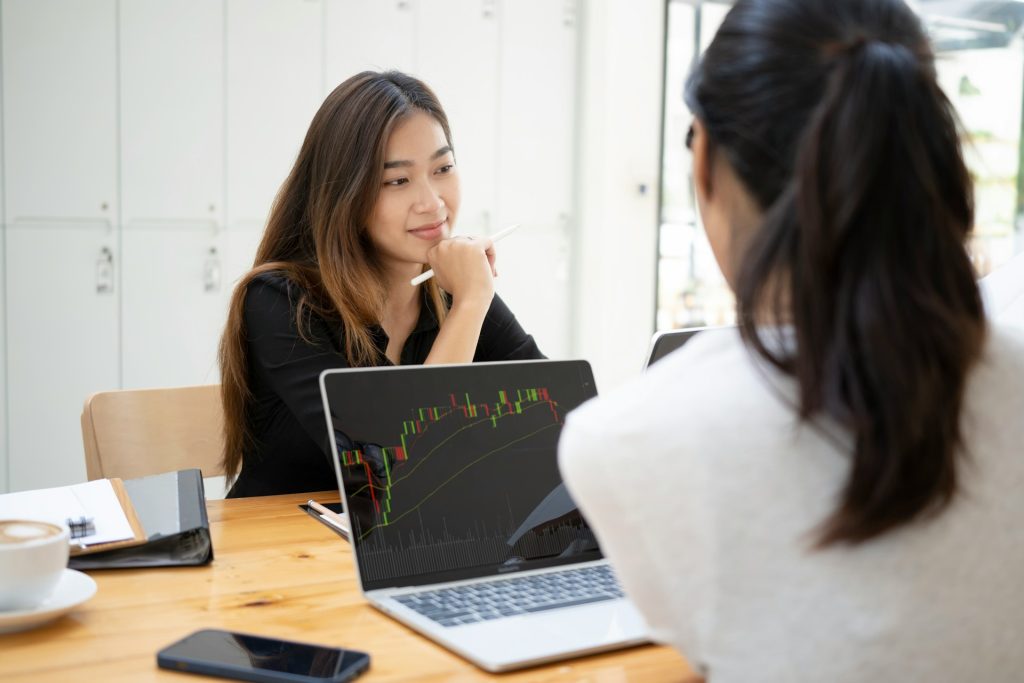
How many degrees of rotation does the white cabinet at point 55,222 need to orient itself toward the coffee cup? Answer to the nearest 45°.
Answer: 0° — it already faces it

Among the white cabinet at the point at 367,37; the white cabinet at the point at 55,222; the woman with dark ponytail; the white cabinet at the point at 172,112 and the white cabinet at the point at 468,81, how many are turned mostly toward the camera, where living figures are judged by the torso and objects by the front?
4

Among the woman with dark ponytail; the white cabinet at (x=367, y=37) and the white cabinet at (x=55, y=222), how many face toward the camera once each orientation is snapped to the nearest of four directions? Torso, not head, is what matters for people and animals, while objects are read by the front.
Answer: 2

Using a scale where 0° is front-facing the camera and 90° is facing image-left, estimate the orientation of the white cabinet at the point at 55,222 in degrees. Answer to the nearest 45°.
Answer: approximately 0°

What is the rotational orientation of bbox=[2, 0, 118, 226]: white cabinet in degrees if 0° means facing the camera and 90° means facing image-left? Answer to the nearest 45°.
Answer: approximately 0°

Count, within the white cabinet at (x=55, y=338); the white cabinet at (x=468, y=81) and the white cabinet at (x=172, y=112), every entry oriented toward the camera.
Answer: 3

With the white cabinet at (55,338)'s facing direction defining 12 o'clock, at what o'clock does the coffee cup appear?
The coffee cup is roughly at 12 o'clock from the white cabinet.

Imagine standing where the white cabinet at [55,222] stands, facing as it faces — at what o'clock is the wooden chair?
The wooden chair is roughly at 12 o'clock from the white cabinet.

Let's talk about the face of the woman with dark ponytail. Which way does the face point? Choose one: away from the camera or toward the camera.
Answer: away from the camera
